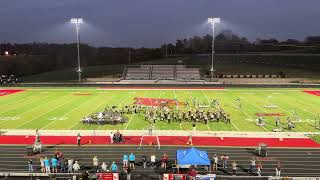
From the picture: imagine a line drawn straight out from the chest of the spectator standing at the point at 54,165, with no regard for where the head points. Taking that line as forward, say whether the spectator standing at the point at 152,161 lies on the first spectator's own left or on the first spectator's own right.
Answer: on the first spectator's own right

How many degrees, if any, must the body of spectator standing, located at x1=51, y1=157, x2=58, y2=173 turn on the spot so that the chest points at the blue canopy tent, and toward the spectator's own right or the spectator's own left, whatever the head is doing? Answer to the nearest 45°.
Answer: approximately 90° to the spectator's own right

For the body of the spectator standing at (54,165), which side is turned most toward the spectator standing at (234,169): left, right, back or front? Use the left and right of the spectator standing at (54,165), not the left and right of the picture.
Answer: right

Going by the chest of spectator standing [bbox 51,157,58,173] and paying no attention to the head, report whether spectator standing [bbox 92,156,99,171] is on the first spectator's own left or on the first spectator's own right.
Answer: on the first spectator's own right

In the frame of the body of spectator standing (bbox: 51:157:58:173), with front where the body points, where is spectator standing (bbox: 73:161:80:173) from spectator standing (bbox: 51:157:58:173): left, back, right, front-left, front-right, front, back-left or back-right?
back-right

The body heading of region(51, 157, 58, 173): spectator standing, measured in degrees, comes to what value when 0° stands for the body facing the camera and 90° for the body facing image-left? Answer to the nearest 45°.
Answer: approximately 180°
